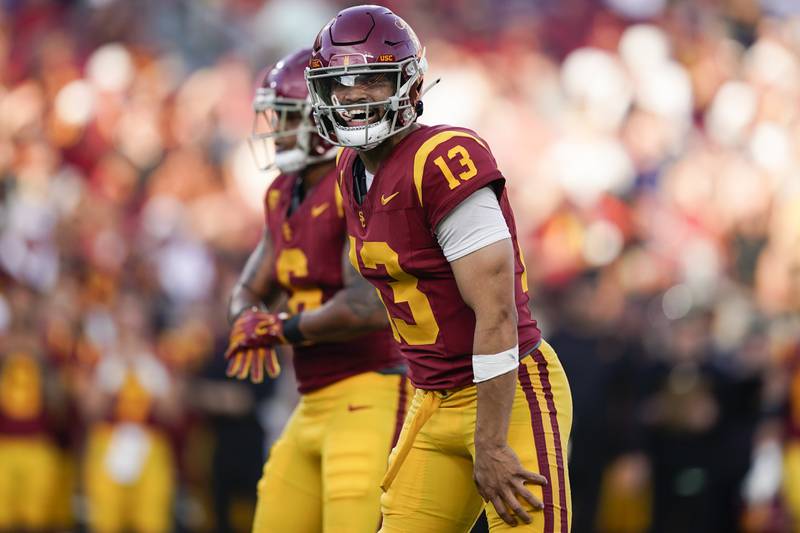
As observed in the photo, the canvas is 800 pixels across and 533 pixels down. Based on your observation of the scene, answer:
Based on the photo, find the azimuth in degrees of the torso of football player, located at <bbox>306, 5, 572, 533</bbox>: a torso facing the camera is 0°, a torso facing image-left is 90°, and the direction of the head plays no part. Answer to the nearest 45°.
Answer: approximately 45°

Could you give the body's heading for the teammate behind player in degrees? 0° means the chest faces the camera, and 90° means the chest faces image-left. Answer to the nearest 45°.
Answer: approximately 45°

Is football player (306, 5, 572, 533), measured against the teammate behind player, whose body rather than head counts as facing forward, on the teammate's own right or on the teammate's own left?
on the teammate's own left

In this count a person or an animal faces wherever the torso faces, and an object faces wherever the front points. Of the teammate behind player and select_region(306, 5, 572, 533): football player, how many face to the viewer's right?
0

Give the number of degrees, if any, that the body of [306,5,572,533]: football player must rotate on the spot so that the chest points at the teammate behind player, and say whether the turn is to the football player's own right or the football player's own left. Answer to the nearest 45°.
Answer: approximately 90° to the football player's own right
